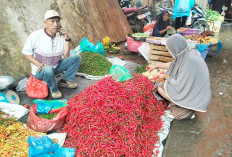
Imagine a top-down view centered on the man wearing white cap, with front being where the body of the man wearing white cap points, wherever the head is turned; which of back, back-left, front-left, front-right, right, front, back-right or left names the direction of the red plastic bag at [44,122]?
front-right

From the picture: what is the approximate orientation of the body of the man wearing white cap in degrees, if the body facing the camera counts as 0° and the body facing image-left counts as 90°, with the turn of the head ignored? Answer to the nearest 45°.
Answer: approximately 315°

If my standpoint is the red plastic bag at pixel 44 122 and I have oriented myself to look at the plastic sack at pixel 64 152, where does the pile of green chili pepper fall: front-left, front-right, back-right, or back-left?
back-left

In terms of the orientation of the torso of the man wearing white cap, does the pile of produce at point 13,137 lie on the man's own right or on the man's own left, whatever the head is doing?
on the man's own right

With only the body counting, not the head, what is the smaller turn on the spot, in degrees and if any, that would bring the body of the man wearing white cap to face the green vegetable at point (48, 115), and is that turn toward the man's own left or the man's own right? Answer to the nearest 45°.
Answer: approximately 45° to the man's own right

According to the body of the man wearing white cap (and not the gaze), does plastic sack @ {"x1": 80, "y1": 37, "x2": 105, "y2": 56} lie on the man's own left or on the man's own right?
on the man's own left

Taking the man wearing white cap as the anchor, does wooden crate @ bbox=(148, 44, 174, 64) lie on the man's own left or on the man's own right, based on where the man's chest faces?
on the man's own left

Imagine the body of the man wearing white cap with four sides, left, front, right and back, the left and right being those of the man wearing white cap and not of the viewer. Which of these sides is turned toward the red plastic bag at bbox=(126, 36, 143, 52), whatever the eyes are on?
left

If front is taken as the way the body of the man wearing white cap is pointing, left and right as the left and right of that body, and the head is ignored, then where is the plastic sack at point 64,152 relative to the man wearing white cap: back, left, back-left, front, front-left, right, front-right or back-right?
front-right
